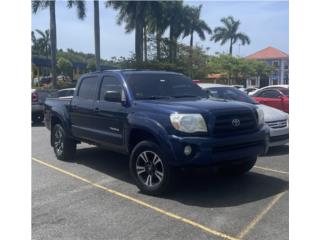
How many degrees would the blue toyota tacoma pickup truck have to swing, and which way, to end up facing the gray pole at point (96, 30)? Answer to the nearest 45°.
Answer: approximately 135° to its left

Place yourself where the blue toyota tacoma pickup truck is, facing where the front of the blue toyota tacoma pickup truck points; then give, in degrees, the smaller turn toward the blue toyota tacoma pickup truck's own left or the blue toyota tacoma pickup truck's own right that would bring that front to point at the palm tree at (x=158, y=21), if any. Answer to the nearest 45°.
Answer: approximately 135° to the blue toyota tacoma pickup truck's own left

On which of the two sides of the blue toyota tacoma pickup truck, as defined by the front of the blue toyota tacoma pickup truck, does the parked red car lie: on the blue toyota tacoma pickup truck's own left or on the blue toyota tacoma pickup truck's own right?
on the blue toyota tacoma pickup truck's own left

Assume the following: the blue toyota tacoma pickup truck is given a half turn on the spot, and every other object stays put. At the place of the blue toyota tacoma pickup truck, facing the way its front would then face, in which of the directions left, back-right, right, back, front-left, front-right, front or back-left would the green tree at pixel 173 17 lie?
front-right

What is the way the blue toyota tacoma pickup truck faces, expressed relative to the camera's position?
facing the viewer and to the right of the viewer

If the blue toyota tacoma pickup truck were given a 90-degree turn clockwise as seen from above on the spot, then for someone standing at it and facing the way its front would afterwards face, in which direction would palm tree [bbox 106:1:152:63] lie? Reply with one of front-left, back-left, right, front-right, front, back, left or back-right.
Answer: back-right
